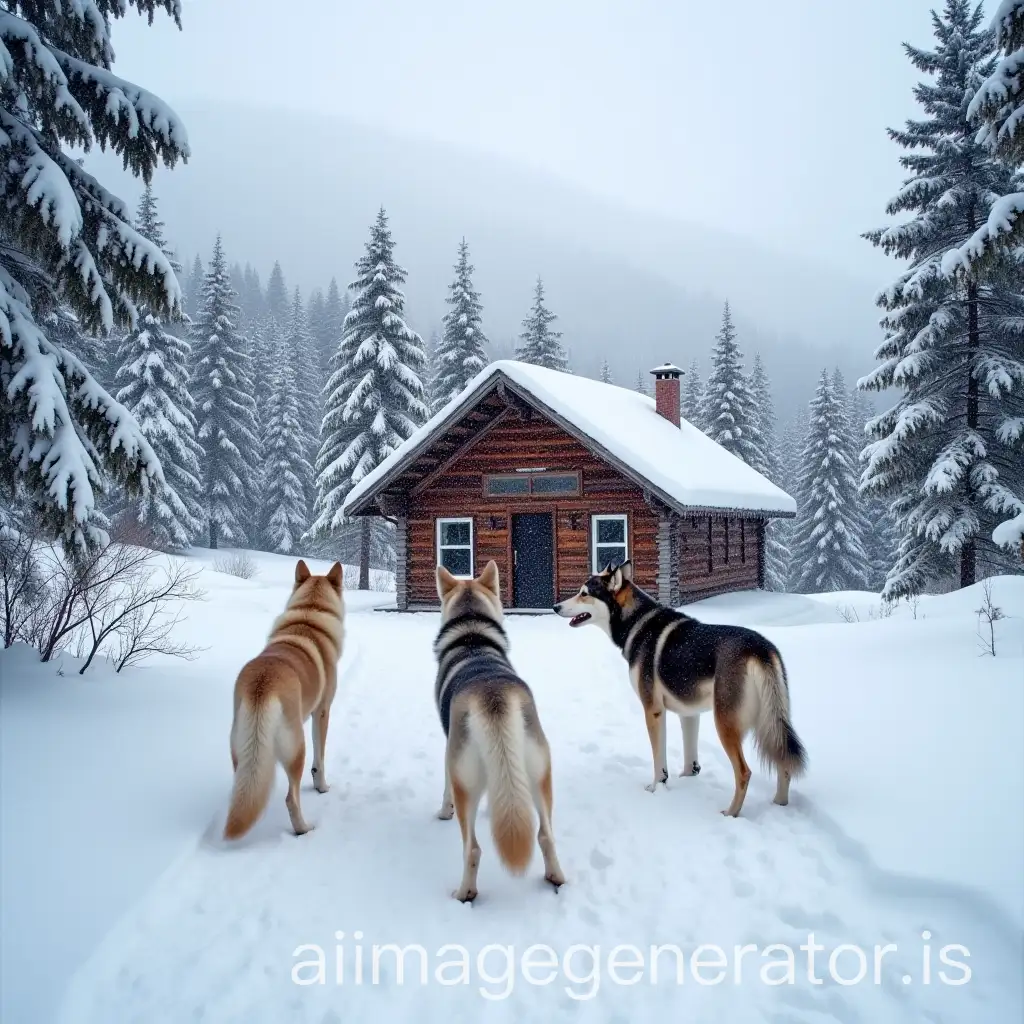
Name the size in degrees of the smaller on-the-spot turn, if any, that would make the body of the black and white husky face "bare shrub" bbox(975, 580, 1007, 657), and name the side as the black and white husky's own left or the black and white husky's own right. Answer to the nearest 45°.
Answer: approximately 90° to the black and white husky's own right

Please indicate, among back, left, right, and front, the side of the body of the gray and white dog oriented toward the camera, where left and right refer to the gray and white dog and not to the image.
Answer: back

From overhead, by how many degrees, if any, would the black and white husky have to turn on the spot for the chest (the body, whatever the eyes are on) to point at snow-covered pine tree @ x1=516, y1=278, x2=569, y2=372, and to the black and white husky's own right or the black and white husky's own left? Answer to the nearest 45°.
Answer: approximately 45° to the black and white husky's own right

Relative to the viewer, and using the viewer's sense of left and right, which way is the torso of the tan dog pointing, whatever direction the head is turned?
facing away from the viewer and to the right of the viewer

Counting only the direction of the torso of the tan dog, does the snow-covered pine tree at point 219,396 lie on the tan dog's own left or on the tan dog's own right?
on the tan dog's own left

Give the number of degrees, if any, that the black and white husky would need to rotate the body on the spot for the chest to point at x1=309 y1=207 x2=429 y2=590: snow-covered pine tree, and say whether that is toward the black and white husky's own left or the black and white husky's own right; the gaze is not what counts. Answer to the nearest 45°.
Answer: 0° — it already faces it

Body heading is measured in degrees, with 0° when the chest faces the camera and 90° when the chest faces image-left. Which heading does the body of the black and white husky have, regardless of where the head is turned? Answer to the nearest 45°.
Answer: approximately 135°
